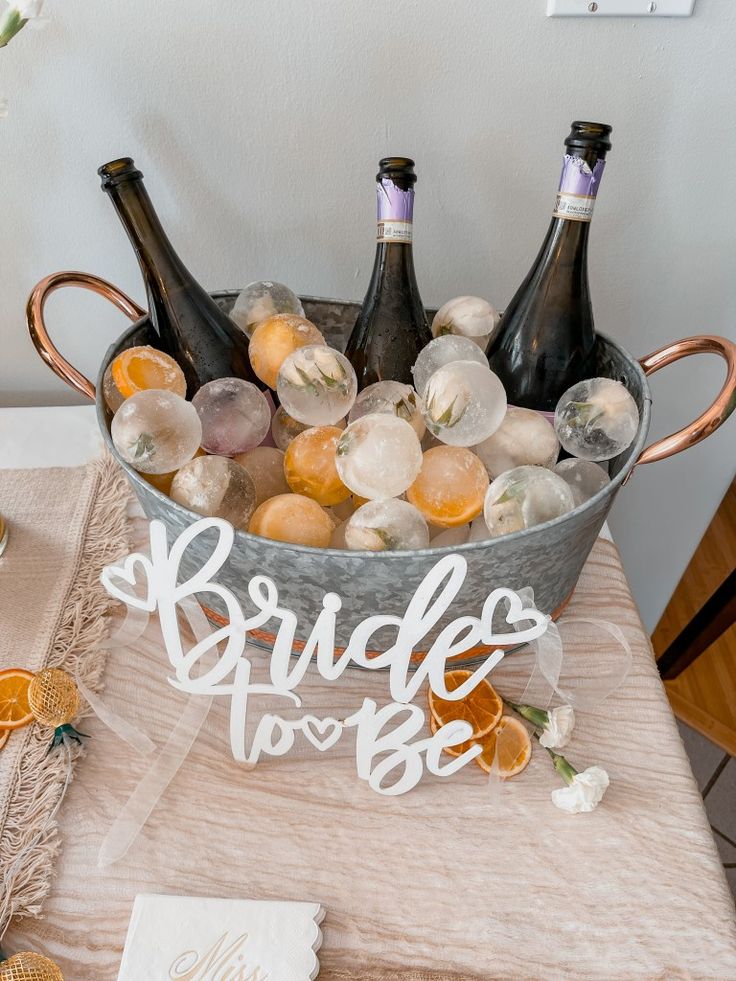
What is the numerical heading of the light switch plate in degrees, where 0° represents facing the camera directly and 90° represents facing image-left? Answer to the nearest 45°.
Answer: approximately 0°

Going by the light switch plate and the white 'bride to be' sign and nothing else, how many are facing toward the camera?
2
